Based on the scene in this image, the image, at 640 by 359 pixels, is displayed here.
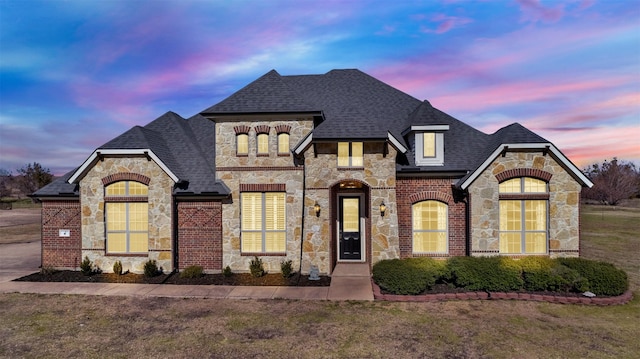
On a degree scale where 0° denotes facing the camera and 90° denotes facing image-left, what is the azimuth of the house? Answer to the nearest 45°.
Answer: approximately 0°

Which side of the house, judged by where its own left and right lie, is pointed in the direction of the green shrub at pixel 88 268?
right

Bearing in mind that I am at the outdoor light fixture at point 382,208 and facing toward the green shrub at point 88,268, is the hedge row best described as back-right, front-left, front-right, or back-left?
back-left

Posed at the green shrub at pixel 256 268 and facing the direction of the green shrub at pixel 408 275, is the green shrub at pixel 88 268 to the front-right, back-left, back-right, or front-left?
back-right
